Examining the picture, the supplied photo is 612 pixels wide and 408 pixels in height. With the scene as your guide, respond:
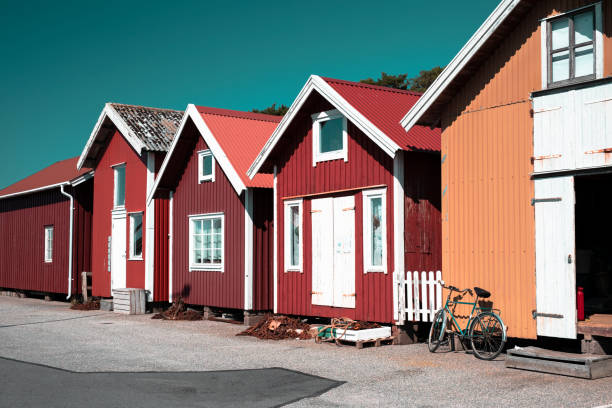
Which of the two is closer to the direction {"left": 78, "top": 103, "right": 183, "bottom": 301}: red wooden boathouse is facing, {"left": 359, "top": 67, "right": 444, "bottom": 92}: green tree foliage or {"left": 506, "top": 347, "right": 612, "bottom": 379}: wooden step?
the wooden step

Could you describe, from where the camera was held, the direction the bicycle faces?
facing away from the viewer and to the left of the viewer

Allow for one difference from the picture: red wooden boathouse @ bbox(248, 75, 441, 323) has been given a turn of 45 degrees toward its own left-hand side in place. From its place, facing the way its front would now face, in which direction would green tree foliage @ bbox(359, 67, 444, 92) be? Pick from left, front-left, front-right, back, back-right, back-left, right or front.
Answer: back

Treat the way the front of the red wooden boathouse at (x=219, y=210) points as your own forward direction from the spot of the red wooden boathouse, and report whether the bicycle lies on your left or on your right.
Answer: on your left

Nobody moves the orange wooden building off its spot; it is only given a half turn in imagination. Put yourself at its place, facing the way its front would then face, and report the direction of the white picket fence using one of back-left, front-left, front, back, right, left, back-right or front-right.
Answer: left

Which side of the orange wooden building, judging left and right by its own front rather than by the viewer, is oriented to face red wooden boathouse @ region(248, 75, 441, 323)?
right

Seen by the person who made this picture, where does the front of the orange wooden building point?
facing the viewer and to the left of the viewer

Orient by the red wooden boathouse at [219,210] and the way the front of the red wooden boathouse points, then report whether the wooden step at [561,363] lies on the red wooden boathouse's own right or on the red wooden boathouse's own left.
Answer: on the red wooden boathouse's own left

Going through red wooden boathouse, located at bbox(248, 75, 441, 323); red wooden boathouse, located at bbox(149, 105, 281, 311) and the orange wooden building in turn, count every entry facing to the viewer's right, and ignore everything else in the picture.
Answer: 0

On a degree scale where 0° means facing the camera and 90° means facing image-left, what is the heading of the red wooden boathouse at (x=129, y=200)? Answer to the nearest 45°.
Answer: approximately 45°

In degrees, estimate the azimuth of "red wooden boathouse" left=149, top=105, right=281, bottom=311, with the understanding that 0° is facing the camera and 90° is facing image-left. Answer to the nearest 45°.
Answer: approximately 45°
